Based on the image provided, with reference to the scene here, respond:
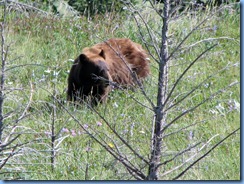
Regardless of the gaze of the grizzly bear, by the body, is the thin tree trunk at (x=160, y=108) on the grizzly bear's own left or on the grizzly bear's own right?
on the grizzly bear's own left

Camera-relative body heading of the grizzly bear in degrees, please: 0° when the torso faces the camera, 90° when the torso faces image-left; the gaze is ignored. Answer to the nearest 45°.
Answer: approximately 45°
